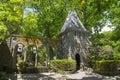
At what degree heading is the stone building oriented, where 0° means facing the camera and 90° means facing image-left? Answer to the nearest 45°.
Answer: approximately 0°

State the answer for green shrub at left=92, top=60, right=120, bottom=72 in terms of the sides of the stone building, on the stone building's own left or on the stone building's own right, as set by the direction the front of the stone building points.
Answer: on the stone building's own left
